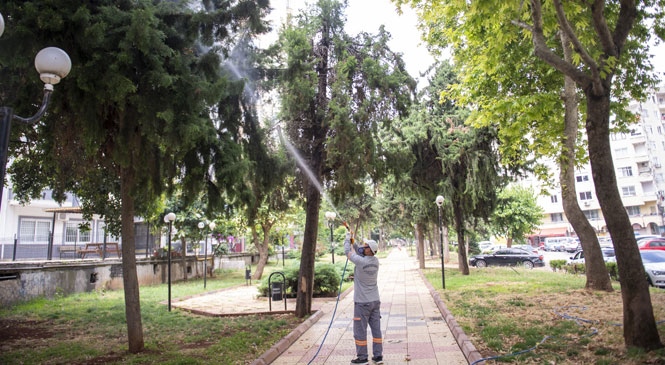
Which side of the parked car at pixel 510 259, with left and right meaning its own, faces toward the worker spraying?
left

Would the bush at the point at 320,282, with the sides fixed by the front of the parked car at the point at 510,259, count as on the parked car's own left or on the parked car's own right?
on the parked car's own left

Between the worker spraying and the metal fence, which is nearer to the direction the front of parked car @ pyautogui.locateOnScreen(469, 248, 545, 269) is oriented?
the metal fence

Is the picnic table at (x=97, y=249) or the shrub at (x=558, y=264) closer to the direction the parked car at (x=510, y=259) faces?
the picnic table

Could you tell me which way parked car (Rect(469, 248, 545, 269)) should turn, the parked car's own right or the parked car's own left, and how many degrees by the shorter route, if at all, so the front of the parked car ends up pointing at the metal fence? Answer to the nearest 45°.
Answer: approximately 45° to the parked car's own left

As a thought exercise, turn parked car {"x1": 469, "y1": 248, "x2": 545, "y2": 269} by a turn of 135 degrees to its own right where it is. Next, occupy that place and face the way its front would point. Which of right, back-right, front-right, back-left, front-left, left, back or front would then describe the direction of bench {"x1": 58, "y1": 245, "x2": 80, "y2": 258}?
back

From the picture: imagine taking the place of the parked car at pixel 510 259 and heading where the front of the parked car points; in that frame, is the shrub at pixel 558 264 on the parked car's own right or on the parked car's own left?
on the parked car's own left

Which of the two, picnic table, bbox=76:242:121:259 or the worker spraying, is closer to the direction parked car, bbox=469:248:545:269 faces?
the picnic table

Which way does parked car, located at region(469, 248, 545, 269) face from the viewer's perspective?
to the viewer's left

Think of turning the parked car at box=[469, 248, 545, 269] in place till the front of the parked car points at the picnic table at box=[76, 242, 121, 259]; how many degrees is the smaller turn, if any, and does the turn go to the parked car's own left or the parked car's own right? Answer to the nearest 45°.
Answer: approximately 45° to the parked car's own left

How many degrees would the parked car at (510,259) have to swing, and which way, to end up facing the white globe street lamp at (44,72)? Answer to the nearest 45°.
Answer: approximately 90° to its left
